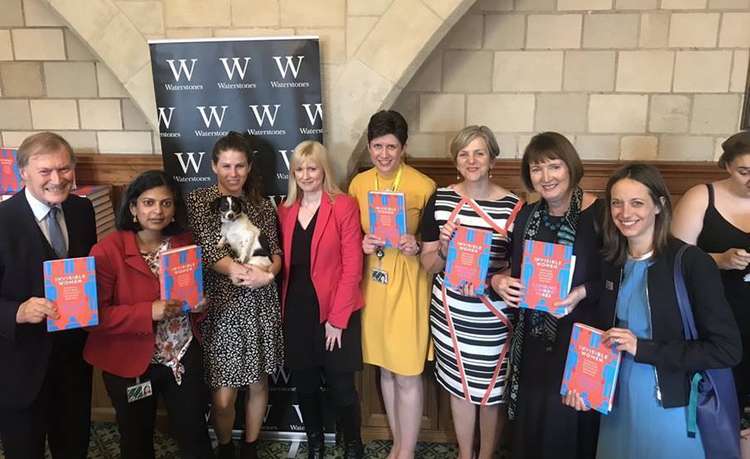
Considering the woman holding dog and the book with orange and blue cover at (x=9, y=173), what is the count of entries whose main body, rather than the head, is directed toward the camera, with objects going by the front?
2

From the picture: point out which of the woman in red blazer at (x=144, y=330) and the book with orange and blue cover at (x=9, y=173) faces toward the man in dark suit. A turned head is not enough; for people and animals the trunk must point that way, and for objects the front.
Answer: the book with orange and blue cover

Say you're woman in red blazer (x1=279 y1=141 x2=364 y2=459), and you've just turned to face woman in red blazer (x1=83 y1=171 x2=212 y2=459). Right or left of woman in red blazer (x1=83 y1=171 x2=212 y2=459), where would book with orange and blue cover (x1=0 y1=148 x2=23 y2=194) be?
right

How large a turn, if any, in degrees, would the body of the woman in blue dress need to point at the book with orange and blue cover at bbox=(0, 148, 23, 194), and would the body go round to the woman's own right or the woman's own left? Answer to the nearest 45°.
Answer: approximately 45° to the woman's own right

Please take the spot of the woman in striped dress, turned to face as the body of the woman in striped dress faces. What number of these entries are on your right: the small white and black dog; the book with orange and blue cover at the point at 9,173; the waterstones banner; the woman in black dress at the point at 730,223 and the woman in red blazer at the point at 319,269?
4

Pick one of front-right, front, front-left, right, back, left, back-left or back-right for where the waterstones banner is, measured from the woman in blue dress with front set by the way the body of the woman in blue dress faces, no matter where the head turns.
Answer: front-right

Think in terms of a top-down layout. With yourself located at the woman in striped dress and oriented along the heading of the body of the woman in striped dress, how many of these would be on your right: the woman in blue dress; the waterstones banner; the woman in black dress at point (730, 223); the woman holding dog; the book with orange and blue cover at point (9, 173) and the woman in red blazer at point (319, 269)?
4

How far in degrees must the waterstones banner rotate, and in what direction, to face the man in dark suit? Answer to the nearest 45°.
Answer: approximately 45° to its right
